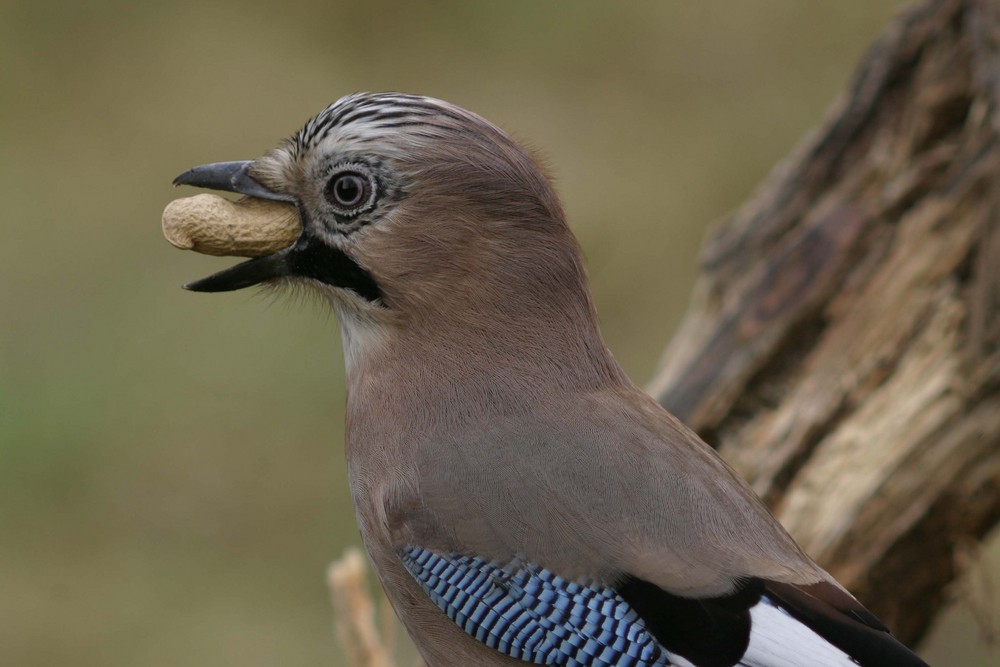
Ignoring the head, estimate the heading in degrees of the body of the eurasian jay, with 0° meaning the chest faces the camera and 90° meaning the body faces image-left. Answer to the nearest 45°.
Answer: approximately 90°
